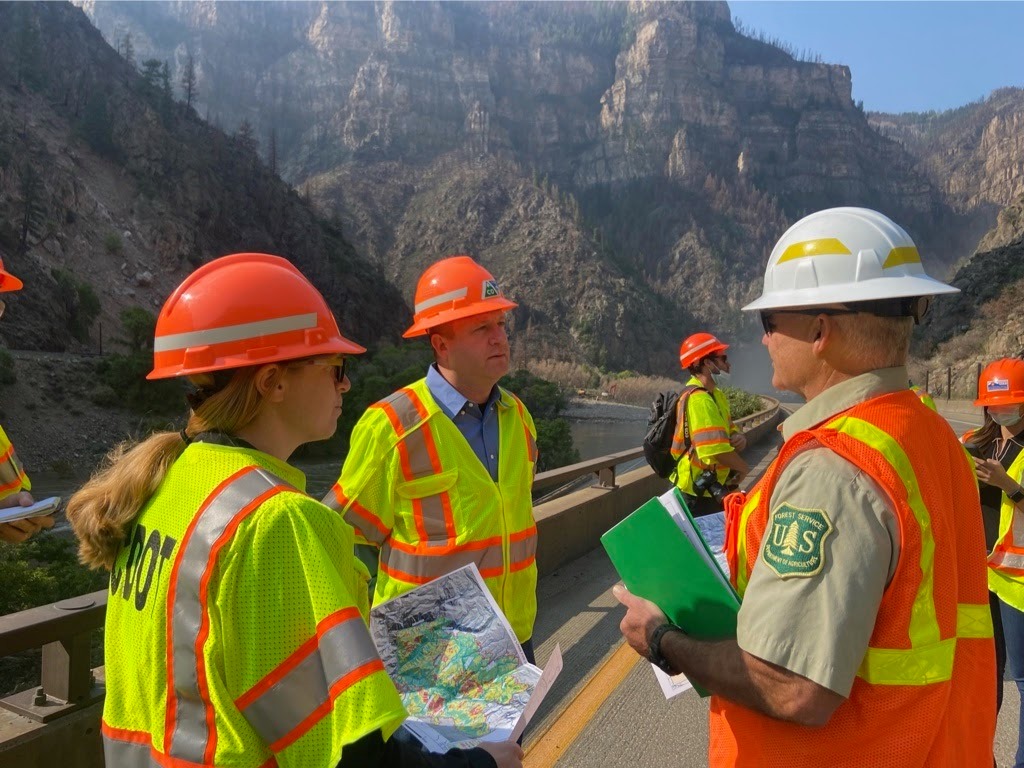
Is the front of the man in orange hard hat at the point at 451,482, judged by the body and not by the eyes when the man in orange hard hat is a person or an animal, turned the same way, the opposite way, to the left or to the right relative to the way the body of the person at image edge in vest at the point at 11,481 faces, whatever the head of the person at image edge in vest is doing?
to the right

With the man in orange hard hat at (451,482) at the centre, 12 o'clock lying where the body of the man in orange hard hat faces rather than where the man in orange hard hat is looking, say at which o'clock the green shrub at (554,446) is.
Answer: The green shrub is roughly at 8 o'clock from the man in orange hard hat.

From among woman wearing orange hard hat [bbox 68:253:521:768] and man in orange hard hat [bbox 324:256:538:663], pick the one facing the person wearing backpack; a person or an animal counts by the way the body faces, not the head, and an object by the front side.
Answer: the woman wearing orange hard hat

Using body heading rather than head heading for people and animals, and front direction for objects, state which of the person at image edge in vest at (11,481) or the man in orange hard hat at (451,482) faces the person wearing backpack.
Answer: the person at image edge in vest

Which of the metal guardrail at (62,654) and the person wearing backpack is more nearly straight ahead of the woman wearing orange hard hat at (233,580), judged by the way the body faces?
the person wearing backpack

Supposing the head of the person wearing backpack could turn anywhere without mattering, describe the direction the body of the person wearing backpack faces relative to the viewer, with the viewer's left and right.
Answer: facing to the right of the viewer

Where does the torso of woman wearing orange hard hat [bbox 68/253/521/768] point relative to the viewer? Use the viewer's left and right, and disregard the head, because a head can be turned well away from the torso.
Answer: facing away from the viewer and to the right of the viewer

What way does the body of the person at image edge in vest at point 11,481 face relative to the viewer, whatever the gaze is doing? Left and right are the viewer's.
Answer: facing to the right of the viewer

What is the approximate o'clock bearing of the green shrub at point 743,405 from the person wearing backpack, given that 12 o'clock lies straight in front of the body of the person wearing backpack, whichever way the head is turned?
The green shrub is roughly at 9 o'clock from the person wearing backpack.
